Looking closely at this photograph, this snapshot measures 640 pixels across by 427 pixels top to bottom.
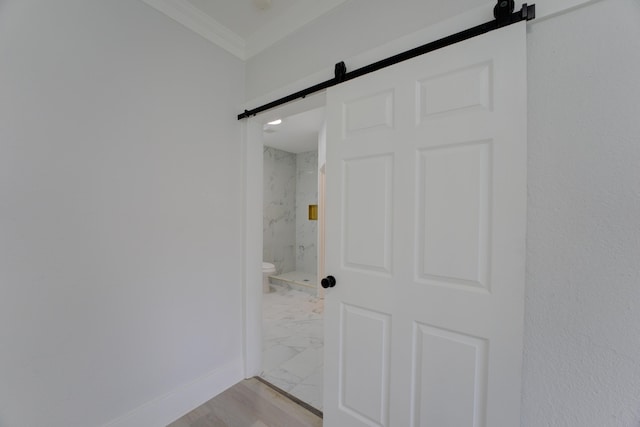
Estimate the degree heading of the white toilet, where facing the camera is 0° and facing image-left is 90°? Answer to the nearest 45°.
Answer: approximately 270°

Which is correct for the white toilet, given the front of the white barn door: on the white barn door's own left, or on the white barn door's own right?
on the white barn door's own right

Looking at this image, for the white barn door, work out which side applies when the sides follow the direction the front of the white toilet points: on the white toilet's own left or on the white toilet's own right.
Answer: on the white toilet's own right

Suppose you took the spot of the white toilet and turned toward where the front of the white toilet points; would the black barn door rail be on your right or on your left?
on your right

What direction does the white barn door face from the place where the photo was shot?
facing the viewer and to the left of the viewer

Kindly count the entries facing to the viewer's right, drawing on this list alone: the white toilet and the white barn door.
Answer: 1

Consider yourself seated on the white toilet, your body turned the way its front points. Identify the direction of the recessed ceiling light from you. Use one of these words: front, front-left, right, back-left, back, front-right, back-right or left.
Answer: right

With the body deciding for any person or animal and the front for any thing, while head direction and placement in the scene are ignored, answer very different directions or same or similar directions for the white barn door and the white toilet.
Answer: very different directions
